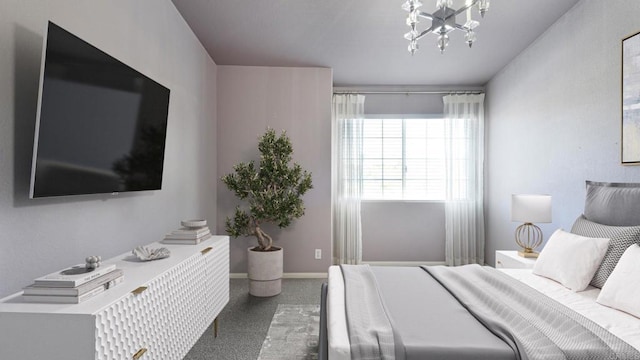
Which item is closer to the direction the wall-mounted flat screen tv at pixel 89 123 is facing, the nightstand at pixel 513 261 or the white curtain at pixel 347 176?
the nightstand

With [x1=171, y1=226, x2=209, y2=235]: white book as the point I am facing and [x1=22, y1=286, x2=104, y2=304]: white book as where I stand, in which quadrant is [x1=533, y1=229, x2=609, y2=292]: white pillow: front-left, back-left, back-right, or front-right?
front-right

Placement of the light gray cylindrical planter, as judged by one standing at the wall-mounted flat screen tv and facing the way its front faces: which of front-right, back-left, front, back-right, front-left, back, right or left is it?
left

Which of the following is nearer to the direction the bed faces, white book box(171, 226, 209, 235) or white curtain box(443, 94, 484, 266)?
the white book

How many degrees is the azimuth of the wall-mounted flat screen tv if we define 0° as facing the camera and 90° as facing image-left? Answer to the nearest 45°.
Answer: approximately 315°

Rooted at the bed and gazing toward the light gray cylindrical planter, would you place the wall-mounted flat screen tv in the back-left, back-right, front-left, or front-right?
front-left

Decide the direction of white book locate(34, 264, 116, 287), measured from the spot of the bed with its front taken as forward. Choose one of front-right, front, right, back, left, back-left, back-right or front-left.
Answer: front-left

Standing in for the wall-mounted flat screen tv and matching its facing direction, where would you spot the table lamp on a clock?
The table lamp is roughly at 11 o'clock from the wall-mounted flat screen tv.

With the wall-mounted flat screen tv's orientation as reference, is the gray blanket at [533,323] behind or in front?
in front

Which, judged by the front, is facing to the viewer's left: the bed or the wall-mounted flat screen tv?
the bed

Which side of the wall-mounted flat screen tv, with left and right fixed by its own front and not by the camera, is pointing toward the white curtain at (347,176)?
left

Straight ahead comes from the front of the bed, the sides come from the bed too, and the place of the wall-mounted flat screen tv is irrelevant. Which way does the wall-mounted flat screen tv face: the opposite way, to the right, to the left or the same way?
the opposite way

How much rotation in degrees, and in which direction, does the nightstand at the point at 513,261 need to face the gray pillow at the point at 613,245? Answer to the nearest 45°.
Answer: approximately 90° to its left

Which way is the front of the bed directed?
to the viewer's left

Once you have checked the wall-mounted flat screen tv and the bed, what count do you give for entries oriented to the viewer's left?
1

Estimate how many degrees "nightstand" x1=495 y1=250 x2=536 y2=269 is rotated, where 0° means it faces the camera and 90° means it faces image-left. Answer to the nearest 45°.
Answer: approximately 45°

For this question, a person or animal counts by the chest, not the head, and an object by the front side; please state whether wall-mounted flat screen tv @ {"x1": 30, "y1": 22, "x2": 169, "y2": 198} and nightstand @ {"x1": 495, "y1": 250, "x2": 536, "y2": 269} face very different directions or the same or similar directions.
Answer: very different directions
